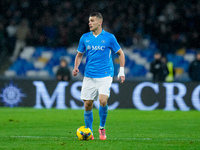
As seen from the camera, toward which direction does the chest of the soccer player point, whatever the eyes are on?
toward the camera
